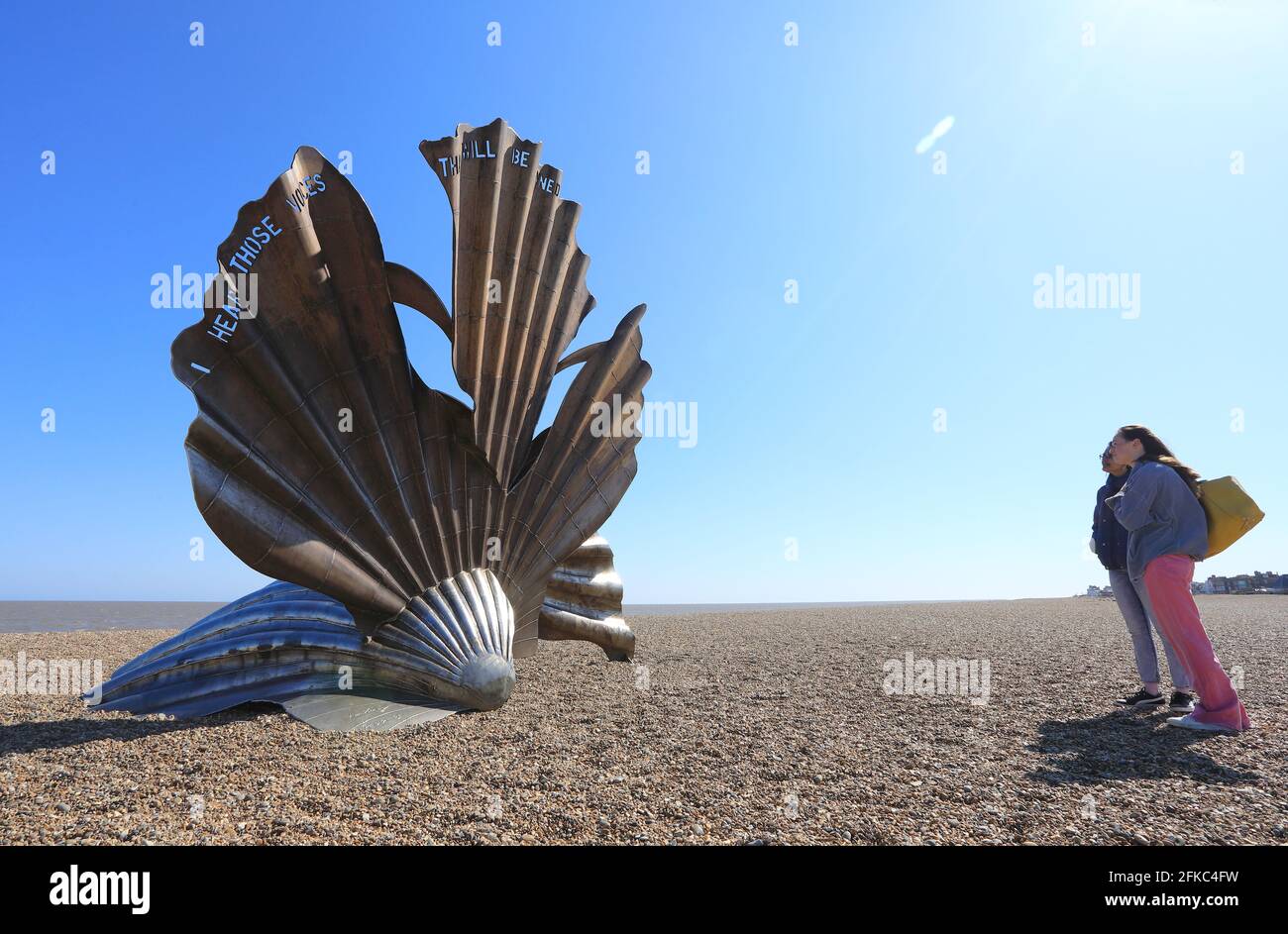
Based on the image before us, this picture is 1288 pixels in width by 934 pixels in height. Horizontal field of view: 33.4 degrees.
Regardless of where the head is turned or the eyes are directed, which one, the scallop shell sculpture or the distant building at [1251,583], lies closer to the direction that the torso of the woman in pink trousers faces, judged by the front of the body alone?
the scallop shell sculpture

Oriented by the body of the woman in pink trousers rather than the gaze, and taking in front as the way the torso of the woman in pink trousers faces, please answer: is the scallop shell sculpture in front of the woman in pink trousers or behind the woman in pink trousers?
in front

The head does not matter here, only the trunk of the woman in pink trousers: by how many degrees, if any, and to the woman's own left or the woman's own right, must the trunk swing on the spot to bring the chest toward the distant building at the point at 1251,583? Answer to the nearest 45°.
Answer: approximately 90° to the woman's own right

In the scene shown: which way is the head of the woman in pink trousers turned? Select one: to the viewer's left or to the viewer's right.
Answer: to the viewer's left

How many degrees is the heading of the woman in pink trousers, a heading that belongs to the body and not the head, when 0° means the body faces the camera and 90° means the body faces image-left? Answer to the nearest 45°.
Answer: approximately 90°
